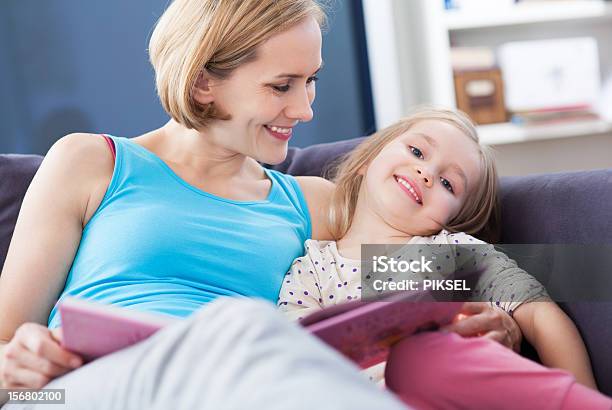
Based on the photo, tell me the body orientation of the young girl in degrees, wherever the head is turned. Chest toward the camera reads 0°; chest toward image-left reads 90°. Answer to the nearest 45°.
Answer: approximately 0°

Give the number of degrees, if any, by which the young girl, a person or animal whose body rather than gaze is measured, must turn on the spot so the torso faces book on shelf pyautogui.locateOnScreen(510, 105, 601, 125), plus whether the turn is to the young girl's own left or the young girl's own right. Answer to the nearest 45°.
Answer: approximately 180°

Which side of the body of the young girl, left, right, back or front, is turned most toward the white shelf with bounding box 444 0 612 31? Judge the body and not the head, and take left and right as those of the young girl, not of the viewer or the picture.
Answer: back

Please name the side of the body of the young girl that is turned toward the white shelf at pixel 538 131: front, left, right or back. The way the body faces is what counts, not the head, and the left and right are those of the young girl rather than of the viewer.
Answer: back

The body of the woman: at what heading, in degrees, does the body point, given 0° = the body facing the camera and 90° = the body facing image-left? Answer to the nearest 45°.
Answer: approximately 315°
